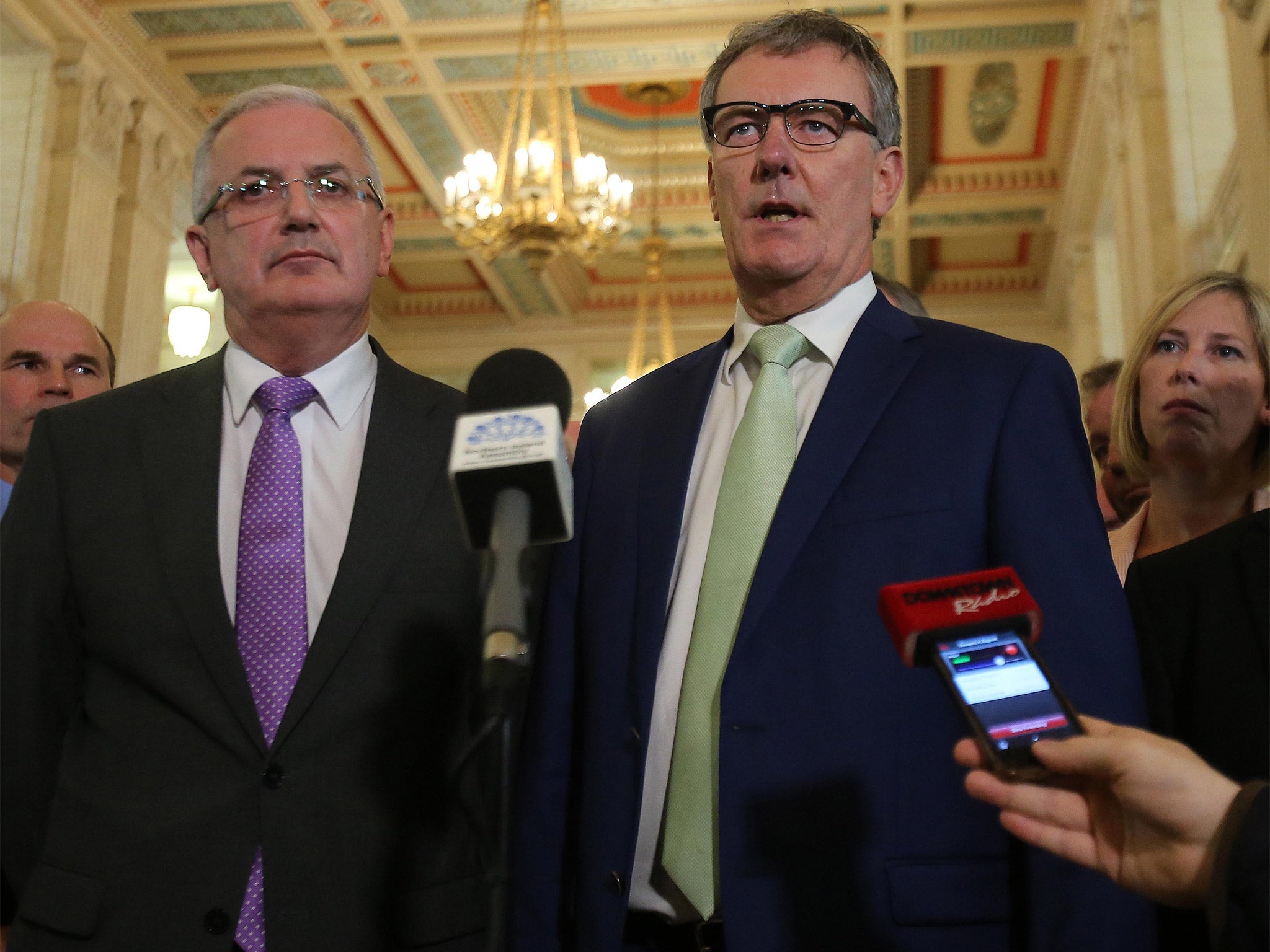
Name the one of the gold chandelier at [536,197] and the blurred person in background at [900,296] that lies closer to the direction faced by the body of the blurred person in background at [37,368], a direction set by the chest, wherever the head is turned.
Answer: the blurred person in background

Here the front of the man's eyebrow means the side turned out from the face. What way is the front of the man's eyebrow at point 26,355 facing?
toward the camera

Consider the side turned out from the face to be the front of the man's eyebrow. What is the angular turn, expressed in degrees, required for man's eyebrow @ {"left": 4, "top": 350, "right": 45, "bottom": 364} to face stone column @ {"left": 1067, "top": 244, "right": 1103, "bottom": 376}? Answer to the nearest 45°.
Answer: approximately 135° to its left

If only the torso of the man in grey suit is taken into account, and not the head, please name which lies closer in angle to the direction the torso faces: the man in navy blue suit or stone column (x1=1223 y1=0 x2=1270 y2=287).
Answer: the man in navy blue suit

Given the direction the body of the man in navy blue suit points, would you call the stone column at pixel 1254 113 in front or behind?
behind

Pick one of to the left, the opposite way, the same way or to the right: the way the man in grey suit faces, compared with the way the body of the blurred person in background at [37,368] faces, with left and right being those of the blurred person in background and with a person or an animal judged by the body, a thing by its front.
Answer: the same way

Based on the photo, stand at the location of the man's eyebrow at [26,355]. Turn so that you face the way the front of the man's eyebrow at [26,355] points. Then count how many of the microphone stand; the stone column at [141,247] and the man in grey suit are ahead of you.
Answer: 2

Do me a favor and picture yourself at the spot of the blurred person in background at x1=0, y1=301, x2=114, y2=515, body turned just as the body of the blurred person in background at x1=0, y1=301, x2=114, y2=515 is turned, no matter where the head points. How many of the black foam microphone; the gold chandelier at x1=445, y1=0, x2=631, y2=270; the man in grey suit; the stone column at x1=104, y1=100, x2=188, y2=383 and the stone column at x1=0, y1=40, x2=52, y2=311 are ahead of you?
2

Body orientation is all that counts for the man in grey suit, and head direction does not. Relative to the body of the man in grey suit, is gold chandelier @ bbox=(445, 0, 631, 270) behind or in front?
behind

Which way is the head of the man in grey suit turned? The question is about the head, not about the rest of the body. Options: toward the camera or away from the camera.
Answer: toward the camera

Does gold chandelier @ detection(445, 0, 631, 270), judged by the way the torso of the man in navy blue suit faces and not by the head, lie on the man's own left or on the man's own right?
on the man's own right

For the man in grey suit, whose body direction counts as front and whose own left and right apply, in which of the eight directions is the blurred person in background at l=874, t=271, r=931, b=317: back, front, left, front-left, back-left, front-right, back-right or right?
back-left

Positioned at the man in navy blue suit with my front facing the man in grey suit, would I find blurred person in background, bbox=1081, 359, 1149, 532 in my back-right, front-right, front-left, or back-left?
back-right

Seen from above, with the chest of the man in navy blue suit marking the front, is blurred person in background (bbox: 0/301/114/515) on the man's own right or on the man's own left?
on the man's own right

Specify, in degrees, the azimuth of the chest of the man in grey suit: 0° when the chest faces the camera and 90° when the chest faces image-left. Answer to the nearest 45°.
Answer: approximately 0°
